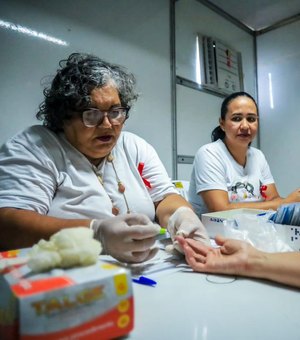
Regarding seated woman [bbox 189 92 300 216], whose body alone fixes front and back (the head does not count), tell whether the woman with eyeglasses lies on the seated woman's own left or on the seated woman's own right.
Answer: on the seated woman's own right

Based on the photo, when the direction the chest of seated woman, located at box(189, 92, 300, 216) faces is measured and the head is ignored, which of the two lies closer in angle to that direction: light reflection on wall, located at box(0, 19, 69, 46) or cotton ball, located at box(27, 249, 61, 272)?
the cotton ball

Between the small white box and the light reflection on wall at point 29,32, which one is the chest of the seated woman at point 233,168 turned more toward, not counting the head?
the small white box

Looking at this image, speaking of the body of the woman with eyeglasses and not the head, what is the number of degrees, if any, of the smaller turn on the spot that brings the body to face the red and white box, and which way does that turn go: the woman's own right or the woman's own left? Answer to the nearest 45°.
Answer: approximately 45° to the woman's own right

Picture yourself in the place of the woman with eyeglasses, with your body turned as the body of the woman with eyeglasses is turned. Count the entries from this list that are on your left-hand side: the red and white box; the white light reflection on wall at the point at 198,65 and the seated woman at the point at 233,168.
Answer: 2

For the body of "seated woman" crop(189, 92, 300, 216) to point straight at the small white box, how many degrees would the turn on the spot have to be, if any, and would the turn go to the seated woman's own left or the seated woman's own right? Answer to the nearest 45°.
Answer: approximately 45° to the seated woman's own right

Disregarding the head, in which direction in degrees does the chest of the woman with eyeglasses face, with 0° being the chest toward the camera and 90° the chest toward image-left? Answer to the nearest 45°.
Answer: approximately 315°

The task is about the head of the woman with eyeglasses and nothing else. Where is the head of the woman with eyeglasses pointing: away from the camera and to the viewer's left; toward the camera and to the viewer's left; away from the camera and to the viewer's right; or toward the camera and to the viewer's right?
toward the camera and to the viewer's right
